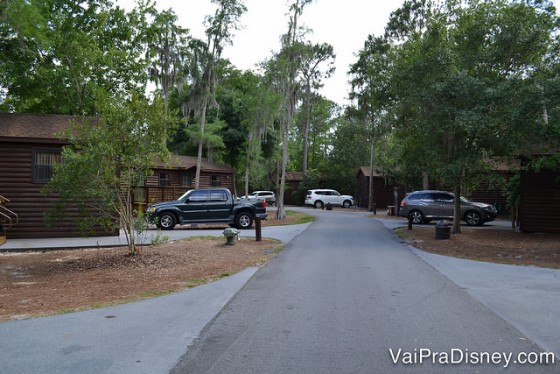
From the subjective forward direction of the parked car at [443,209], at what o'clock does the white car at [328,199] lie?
The white car is roughly at 8 o'clock from the parked car.

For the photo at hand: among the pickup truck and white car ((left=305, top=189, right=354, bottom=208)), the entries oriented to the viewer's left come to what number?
1

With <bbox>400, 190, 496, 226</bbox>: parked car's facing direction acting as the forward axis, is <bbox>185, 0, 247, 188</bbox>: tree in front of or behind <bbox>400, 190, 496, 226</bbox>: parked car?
behind

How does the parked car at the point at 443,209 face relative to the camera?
to the viewer's right

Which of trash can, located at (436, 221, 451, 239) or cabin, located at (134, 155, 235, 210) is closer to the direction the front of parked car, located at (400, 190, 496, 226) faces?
the trash can

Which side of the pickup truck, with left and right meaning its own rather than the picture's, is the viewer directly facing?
left

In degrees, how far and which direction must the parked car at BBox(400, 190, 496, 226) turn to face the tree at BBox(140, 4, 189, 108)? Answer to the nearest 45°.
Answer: approximately 180°

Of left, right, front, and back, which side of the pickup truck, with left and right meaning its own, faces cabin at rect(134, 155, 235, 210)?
right

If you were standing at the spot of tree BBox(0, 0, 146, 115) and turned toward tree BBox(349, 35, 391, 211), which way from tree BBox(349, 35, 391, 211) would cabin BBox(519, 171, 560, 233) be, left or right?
right
